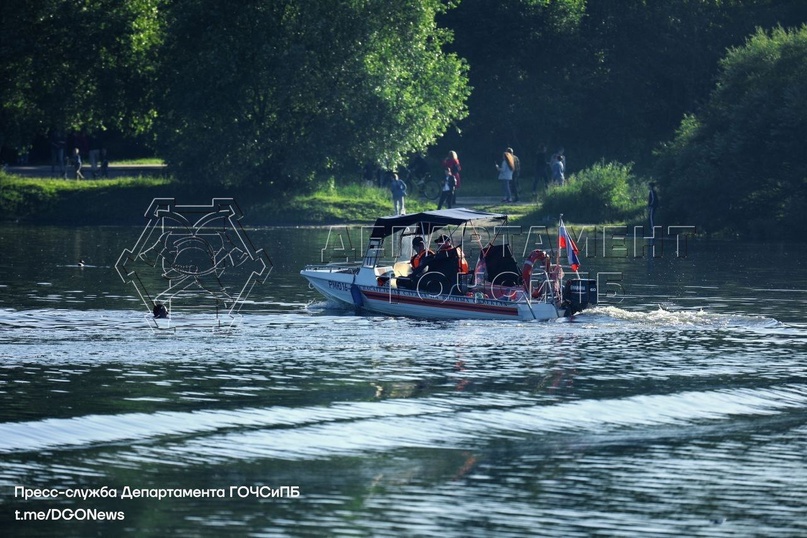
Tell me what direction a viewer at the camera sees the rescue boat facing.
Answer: facing to the left of the viewer
